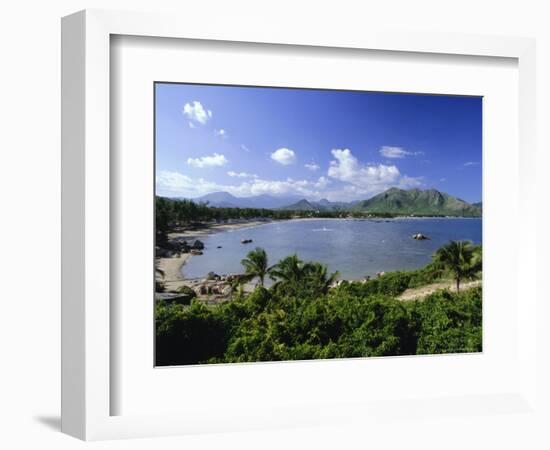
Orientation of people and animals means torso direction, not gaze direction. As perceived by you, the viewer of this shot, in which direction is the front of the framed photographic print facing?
facing the viewer and to the right of the viewer
